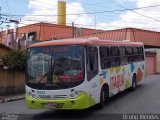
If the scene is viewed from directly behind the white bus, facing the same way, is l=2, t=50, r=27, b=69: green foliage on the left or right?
on its right

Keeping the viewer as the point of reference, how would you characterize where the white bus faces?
facing the viewer and to the left of the viewer
